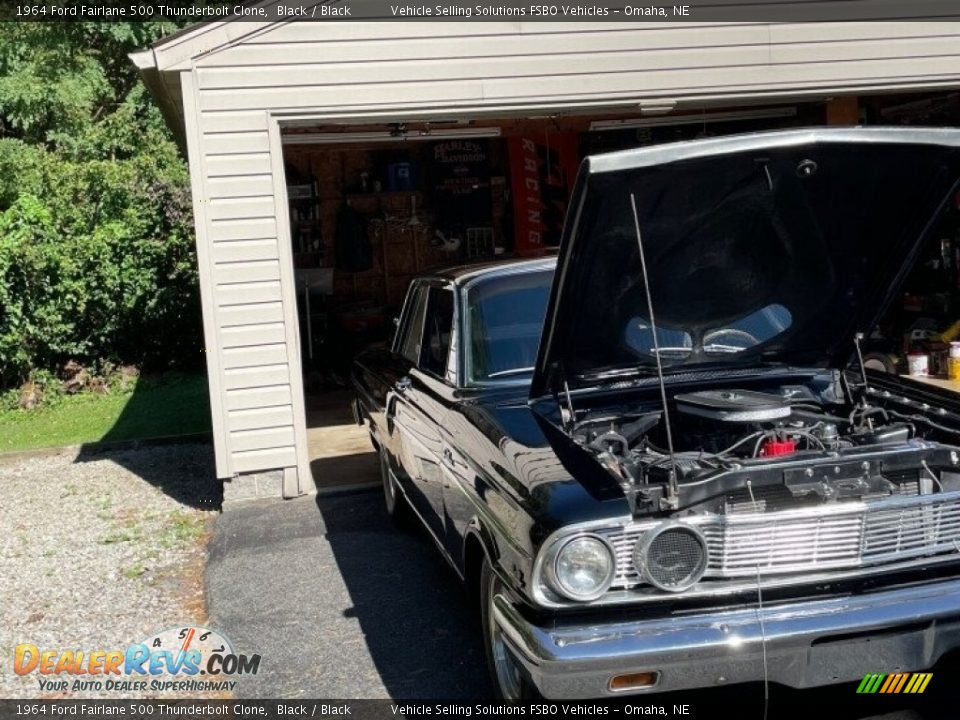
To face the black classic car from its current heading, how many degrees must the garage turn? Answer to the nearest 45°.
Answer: approximately 45° to its left

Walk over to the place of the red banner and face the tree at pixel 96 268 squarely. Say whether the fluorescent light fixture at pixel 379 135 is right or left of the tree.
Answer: left

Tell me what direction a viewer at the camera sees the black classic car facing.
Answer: facing the viewer and to the right of the viewer

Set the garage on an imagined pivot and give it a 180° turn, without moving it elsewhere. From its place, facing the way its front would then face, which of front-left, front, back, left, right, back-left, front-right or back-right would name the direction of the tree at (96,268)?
front-left

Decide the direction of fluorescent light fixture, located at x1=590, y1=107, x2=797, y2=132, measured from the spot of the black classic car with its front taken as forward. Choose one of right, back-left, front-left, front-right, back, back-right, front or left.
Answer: back-left

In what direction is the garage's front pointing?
toward the camera

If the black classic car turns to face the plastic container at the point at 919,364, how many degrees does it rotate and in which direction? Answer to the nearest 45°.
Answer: approximately 135° to its left

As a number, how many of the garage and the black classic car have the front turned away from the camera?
0

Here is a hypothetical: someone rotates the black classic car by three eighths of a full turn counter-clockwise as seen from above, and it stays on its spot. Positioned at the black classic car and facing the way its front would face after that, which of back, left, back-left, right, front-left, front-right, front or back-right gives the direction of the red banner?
front

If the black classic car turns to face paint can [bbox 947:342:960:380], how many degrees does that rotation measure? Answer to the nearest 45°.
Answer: approximately 135° to its left
